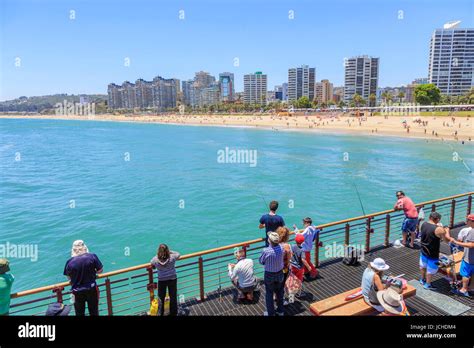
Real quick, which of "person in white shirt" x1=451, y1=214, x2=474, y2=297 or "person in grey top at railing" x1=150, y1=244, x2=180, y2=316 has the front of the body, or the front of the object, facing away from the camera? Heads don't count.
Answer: "person in grey top at railing" x1=150, y1=244, x2=180, y2=316

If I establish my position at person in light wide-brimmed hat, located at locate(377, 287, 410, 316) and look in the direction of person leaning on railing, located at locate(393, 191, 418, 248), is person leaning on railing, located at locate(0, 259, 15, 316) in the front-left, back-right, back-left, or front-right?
back-left

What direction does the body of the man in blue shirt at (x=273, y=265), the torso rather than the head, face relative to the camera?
away from the camera

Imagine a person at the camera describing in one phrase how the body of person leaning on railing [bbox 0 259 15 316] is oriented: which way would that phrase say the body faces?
away from the camera

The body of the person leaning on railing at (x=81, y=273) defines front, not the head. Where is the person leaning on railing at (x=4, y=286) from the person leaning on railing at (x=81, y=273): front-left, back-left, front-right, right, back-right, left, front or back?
left

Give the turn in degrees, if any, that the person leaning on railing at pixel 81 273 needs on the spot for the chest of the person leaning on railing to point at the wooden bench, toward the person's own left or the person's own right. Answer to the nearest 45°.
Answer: approximately 90° to the person's own right

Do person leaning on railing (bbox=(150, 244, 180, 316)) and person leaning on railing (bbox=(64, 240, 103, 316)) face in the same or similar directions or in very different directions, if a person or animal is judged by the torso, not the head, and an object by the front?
same or similar directions

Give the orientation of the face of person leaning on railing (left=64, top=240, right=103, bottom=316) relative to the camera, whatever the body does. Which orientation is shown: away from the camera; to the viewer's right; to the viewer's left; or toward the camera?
away from the camera

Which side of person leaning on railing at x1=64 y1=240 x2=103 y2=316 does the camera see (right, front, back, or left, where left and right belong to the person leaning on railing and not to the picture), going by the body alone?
back

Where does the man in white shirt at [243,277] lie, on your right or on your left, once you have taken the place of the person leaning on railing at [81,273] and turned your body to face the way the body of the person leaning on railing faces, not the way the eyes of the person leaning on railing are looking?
on your right

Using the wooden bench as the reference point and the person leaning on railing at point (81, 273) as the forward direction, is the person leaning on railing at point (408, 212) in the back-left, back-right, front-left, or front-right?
back-right

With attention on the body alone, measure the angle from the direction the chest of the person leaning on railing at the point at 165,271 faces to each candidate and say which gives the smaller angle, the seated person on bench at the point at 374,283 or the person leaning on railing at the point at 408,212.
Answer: the person leaning on railing

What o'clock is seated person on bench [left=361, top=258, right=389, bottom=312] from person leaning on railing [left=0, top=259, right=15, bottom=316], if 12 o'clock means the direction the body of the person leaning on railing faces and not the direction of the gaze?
The seated person on bench is roughly at 4 o'clock from the person leaning on railing.

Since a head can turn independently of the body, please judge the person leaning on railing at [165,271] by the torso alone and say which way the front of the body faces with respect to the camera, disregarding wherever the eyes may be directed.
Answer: away from the camera

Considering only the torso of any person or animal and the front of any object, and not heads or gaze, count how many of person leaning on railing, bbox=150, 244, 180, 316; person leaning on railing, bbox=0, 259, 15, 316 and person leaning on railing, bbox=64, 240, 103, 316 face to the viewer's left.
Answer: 0
